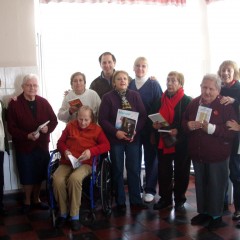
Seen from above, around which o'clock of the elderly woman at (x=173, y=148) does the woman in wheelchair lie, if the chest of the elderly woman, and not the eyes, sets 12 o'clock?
The woman in wheelchair is roughly at 1 o'clock from the elderly woman.

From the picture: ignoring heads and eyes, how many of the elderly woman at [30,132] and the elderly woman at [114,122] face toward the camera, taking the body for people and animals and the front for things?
2

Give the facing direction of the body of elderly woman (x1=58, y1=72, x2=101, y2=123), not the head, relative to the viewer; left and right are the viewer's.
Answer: facing the viewer

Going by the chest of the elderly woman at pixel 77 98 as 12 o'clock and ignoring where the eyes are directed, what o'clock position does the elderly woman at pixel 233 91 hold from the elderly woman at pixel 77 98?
the elderly woman at pixel 233 91 is roughly at 10 o'clock from the elderly woman at pixel 77 98.

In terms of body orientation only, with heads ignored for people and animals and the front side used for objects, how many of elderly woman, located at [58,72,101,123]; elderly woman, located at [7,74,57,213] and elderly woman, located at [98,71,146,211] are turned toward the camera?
3

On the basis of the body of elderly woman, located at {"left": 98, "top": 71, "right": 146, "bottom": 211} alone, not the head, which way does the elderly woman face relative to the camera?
toward the camera

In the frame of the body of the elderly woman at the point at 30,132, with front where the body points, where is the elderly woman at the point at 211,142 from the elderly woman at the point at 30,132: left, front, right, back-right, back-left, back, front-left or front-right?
front-left

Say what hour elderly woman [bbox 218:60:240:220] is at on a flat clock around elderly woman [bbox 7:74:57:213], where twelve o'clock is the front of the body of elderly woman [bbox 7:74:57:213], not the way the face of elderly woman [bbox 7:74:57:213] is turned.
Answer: elderly woman [bbox 218:60:240:220] is roughly at 10 o'clock from elderly woman [bbox 7:74:57:213].
